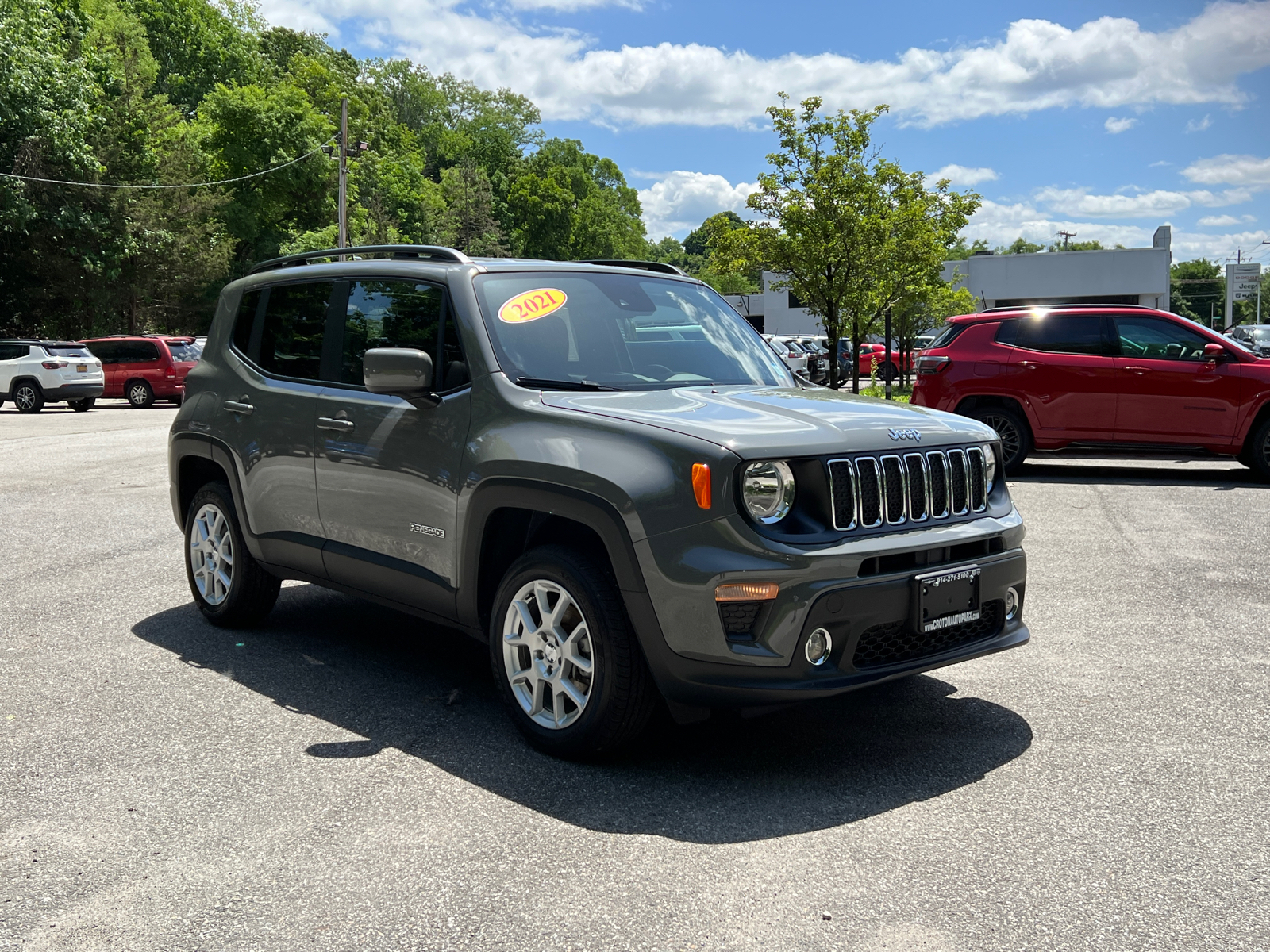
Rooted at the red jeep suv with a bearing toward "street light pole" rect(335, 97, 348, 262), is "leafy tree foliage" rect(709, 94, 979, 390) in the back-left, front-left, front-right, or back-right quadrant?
front-right

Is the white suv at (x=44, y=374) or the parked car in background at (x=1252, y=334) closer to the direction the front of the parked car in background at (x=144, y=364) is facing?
the white suv

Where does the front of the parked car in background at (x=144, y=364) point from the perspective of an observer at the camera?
facing away from the viewer and to the left of the viewer

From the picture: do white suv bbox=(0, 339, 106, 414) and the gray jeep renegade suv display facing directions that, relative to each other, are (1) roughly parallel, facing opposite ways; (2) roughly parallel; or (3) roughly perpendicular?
roughly parallel, facing opposite ways

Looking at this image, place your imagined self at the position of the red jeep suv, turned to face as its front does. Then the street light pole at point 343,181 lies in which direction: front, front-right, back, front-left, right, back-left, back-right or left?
back-left

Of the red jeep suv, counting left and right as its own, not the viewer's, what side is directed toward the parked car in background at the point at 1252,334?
left

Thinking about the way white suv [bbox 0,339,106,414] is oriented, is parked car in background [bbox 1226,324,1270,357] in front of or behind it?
behind

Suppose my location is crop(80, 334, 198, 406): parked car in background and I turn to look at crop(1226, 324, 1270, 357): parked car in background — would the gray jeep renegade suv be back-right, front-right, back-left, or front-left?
front-right

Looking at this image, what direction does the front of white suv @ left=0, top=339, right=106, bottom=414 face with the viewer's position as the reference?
facing away from the viewer and to the left of the viewer

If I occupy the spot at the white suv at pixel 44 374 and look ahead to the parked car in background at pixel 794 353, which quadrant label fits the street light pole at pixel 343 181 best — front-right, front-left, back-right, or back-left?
front-left

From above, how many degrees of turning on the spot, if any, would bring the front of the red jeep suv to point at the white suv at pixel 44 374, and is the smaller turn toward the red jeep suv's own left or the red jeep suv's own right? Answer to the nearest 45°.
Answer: approximately 180°

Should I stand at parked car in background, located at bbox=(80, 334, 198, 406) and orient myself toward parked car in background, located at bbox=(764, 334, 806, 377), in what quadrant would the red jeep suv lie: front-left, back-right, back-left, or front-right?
front-right

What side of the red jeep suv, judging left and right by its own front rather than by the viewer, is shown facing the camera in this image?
right

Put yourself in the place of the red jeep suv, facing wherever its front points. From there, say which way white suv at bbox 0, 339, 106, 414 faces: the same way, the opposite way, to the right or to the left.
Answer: the opposite way

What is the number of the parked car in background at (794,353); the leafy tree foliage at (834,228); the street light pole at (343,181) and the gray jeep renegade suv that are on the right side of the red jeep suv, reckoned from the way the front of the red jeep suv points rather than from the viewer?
1

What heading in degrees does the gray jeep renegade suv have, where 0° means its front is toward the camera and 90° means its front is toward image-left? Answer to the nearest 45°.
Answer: approximately 315°
